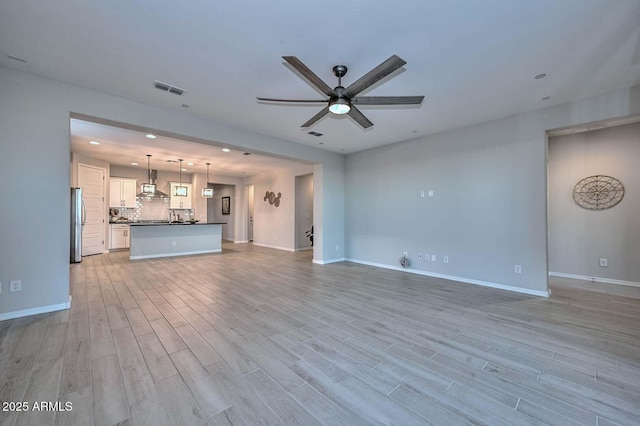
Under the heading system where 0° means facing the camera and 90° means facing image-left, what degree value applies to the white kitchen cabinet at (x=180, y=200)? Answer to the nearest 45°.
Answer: approximately 0°

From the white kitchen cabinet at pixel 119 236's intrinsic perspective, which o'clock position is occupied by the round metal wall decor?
The round metal wall decor is roughly at 11 o'clock from the white kitchen cabinet.

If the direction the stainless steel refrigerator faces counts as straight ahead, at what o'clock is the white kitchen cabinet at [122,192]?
The white kitchen cabinet is roughly at 10 o'clock from the stainless steel refrigerator.

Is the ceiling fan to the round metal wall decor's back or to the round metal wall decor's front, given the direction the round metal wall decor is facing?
to the front

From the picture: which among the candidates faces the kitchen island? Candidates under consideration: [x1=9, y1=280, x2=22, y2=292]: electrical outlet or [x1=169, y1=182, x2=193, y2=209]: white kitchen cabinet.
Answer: the white kitchen cabinet

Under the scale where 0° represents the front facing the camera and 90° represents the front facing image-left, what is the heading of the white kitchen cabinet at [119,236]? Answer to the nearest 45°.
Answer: approximately 0°

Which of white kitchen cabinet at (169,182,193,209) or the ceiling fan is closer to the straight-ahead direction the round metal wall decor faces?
the ceiling fan

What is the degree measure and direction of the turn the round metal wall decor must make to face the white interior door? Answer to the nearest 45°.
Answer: approximately 45° to its right

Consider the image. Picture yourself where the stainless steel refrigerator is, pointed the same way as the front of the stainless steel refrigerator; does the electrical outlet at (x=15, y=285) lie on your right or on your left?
on your right

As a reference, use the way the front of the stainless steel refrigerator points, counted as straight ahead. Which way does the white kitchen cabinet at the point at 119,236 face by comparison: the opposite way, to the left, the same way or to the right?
to the right
